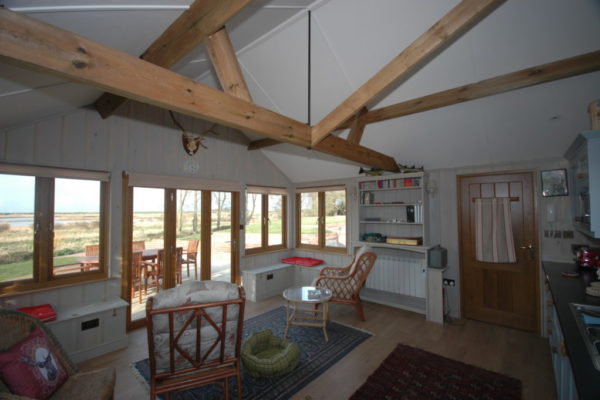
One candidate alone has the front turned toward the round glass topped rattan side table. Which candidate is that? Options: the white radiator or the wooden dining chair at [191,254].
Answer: the white radiator

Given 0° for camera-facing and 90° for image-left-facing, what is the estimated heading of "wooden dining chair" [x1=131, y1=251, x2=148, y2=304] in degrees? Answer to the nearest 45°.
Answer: approximately 225°

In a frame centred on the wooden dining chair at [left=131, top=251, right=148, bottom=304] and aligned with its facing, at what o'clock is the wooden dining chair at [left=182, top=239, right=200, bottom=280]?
the wooden dining chair at [left=182, top=239, right=200, bottom=280] is roughly at 1 o'clock from the wooden dining chair at [left=131, top=251, right=148, bottom=304].

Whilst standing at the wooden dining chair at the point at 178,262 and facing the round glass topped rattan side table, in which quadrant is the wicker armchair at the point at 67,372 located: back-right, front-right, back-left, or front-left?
front-right

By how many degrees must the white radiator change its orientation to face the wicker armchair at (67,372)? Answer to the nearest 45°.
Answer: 0° — it already faces it

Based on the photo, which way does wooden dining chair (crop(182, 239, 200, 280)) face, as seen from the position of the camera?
facing away from the viewer and to the left of the viewer

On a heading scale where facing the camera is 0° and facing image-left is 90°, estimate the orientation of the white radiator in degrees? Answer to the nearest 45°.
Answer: approximately 45°

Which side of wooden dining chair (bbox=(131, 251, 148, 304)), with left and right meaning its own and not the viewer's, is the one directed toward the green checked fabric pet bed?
right

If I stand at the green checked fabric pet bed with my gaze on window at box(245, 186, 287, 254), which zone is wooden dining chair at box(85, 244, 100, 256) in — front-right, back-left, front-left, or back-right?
front-left

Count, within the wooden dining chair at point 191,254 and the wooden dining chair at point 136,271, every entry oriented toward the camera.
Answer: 0
